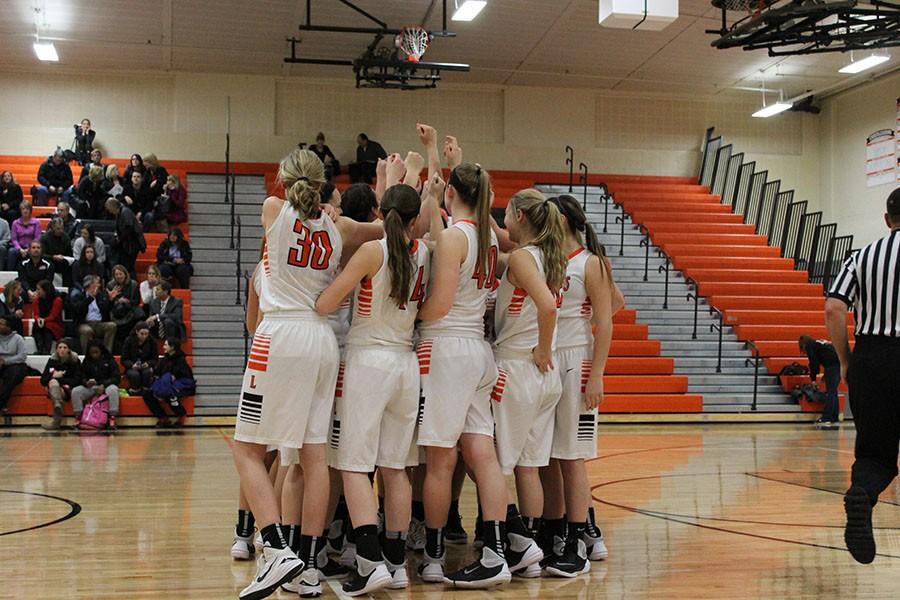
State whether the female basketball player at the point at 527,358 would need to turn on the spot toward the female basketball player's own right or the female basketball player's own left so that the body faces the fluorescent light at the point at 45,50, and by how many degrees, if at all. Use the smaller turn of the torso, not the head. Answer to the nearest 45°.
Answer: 0° — they already face it

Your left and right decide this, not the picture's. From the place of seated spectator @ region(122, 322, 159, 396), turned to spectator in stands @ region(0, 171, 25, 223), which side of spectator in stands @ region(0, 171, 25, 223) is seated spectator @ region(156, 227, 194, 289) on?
right

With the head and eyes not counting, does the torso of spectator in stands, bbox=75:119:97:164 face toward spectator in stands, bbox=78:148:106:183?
yes

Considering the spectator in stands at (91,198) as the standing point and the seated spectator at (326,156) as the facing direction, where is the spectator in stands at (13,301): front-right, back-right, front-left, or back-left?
back-right

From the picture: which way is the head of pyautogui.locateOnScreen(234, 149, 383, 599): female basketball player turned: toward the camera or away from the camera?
away from the camera

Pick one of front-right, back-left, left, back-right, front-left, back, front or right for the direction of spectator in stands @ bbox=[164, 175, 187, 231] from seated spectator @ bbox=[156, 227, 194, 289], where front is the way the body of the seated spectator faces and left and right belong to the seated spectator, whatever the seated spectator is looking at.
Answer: back

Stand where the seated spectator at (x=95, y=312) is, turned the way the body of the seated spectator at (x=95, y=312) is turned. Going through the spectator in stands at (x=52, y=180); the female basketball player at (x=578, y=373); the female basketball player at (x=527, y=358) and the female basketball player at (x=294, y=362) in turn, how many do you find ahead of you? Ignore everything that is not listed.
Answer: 3

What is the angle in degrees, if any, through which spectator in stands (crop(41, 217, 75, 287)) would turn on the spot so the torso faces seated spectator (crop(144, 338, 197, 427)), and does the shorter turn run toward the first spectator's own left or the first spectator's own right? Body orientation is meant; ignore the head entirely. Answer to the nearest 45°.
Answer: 0° — they already face them

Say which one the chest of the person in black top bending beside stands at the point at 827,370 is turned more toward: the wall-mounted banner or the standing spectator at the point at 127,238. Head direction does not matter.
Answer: the standing spectator
